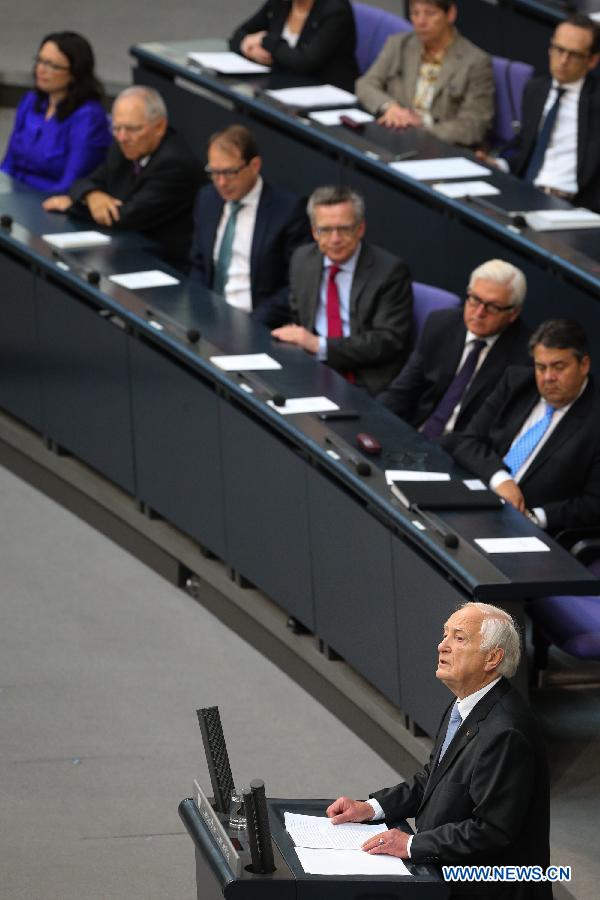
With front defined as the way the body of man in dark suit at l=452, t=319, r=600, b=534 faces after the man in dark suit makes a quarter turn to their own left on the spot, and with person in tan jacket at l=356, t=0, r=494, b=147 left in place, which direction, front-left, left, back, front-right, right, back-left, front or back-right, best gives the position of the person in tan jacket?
back-left

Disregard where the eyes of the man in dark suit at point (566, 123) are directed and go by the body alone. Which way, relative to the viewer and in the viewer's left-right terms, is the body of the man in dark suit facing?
facing the viewer and to the left of the viewer

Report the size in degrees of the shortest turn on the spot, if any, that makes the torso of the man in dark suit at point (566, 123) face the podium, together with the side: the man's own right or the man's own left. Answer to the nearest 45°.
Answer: approximately 45° to the man's own left

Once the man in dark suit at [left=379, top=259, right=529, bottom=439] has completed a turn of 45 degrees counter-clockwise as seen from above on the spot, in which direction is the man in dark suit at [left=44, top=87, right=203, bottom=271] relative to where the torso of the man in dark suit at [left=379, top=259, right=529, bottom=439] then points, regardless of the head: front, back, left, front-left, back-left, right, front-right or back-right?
back-right

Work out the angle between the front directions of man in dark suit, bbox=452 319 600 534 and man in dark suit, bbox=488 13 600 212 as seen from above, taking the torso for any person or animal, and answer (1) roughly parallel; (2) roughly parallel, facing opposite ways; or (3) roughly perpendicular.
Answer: roughly parallel

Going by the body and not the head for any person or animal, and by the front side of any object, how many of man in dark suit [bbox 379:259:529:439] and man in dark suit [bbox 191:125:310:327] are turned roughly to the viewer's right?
0

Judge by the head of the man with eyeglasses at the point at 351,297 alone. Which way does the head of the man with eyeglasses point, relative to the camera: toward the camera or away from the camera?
toward the camera

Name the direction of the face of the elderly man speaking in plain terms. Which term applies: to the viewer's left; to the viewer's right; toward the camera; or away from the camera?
to the viewer's left

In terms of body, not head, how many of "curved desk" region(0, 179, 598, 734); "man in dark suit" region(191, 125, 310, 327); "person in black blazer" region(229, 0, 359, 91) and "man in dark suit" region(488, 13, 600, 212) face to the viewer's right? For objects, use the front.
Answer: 0

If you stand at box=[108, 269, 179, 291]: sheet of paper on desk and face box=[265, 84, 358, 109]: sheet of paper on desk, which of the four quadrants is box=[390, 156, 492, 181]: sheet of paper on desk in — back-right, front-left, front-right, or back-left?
front-right

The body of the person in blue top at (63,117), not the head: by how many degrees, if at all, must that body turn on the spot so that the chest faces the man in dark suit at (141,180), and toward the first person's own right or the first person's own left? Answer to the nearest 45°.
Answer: approximately 90° to the first person's own left

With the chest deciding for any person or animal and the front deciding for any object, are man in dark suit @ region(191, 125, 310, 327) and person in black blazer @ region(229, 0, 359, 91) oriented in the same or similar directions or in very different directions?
same or similar directions

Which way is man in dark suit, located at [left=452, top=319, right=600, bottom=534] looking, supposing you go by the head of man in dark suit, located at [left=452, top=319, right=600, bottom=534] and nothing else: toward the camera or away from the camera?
toward the camera
